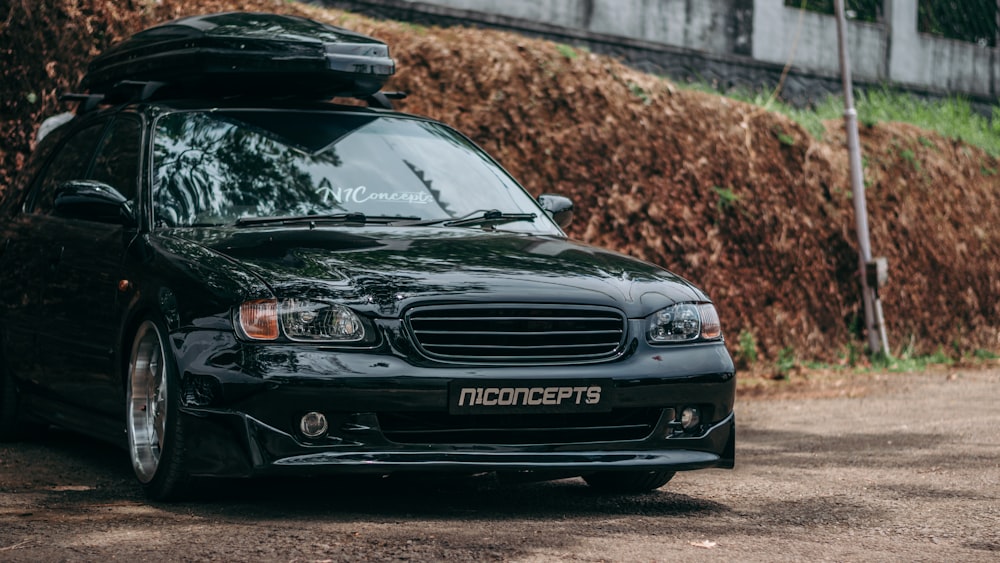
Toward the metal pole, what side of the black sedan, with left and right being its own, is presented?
left

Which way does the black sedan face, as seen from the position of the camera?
facing the viewer and to the right of the viewer
